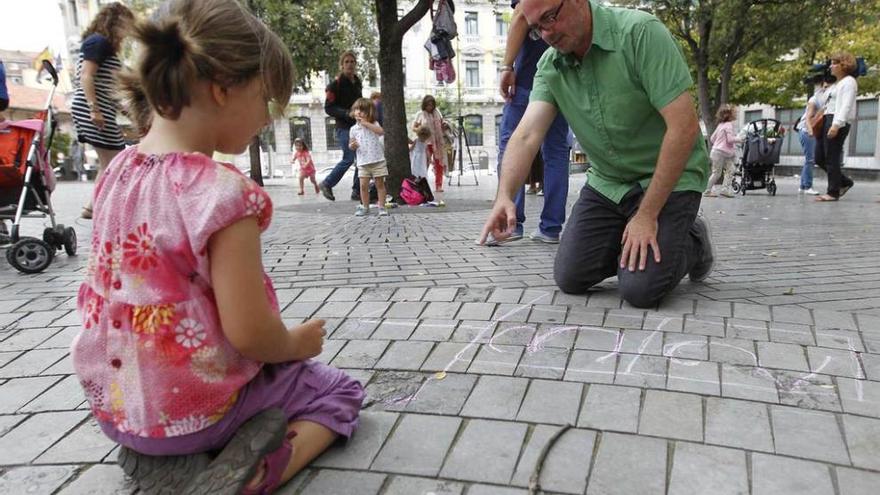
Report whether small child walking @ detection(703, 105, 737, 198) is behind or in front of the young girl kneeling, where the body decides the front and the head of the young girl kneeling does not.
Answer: in front

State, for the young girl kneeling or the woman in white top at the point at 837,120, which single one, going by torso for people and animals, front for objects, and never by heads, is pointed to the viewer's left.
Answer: the woman in white top

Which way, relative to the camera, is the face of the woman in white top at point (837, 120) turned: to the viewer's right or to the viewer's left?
to the viewer's left

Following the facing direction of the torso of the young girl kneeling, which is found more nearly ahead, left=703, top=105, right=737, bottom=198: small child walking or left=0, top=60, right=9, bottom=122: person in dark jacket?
the small child walking

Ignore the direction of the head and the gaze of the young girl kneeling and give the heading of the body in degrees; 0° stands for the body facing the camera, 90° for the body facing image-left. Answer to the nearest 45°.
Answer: approximately 225°

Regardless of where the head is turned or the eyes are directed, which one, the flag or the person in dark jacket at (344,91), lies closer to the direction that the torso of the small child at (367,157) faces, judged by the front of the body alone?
the flag

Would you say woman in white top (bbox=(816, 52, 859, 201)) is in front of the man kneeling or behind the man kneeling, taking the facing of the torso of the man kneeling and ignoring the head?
behind

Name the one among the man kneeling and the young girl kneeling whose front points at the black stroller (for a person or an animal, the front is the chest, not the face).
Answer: the young girl kneeling

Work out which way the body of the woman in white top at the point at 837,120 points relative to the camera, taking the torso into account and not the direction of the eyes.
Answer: to the viewer's left

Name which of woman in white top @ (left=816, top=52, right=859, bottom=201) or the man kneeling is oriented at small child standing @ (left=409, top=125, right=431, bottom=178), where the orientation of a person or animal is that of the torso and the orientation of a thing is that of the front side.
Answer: the woman in white top

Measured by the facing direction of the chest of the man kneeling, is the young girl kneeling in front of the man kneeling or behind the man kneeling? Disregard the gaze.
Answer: in front

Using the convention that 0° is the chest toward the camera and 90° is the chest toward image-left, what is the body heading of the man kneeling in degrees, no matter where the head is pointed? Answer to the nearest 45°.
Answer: approximately 45°

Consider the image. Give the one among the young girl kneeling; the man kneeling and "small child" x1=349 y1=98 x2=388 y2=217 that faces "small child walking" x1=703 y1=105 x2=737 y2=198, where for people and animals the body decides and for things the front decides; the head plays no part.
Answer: the young girl kneeling

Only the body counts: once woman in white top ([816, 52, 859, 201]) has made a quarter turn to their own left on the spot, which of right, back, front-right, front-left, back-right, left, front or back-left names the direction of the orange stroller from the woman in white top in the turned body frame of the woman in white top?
front-right

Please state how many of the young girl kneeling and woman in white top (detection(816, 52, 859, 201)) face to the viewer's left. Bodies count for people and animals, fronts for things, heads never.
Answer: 1
